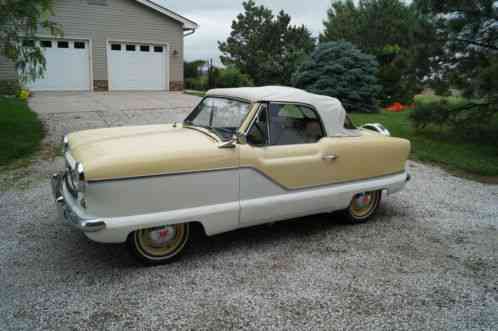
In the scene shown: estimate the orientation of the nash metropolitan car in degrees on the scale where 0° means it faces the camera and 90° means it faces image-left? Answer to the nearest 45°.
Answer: approximately 45°

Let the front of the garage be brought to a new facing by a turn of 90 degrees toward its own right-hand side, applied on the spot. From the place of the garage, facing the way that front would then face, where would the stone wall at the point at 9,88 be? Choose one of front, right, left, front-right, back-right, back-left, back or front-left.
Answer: front-left

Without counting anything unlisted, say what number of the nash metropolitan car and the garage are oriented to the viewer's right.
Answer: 0

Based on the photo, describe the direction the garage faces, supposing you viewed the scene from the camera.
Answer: facing the viewer

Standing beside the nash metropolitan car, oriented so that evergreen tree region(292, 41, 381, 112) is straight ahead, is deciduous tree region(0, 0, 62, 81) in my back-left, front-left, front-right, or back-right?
front-left

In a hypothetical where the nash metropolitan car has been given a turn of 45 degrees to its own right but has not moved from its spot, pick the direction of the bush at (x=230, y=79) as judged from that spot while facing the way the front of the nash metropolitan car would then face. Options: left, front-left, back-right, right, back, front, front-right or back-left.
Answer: right

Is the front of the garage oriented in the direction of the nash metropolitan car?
yes

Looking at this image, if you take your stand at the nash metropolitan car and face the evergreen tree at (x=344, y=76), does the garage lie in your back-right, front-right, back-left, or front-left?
front-left

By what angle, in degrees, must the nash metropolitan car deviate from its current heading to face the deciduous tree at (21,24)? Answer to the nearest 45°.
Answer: approximately 90° to its right

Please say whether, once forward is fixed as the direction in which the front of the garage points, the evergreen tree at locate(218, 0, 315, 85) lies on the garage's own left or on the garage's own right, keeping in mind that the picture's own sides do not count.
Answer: on the garage's own left

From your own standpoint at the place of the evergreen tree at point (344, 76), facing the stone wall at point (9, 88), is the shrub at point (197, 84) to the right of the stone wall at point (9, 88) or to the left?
right
